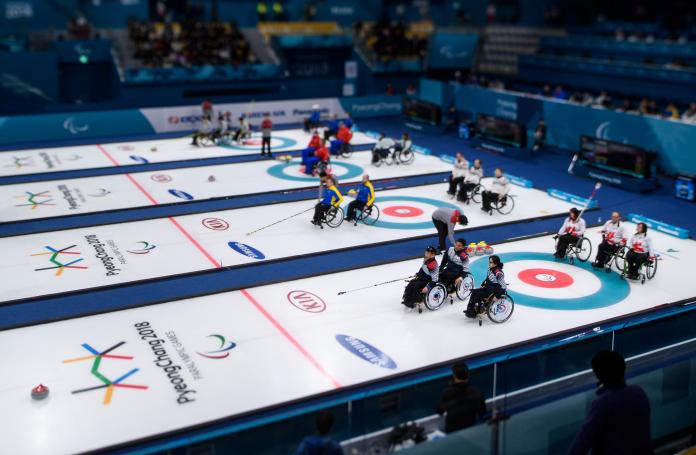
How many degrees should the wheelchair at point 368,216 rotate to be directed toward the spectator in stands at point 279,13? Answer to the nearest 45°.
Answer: approximately 135° to its right

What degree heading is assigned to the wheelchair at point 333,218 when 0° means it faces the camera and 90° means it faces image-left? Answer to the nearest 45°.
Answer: approximately 45°

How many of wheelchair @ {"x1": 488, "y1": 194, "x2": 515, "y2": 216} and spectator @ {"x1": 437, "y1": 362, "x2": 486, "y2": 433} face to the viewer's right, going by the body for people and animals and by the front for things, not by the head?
0

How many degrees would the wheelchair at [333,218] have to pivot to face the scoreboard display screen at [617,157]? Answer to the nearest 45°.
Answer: approximately 180°

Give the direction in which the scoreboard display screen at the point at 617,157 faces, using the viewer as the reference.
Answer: facing the viewer and to the left of the viewer

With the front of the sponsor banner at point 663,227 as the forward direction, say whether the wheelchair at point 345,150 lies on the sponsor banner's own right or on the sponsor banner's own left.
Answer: on the sponsor banner's own right

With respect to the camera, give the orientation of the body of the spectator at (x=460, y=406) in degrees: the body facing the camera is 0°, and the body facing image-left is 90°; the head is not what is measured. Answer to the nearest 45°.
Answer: approximately 180°

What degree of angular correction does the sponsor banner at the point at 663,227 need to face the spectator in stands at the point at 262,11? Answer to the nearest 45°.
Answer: approximately 90° to its right

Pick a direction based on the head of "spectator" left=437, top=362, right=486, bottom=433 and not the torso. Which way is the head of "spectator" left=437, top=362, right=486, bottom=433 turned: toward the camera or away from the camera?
away from the camera

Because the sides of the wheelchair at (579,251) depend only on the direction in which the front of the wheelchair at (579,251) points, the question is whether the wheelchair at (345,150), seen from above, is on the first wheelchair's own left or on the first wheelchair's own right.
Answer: on the first wheelchair's own right

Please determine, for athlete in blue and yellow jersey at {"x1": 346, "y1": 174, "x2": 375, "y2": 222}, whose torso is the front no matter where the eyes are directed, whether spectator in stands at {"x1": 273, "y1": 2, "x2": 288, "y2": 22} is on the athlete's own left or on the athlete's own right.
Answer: on the athlete's own right

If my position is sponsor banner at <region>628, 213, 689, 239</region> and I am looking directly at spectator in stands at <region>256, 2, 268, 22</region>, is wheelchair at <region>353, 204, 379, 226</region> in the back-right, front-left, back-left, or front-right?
front-left
